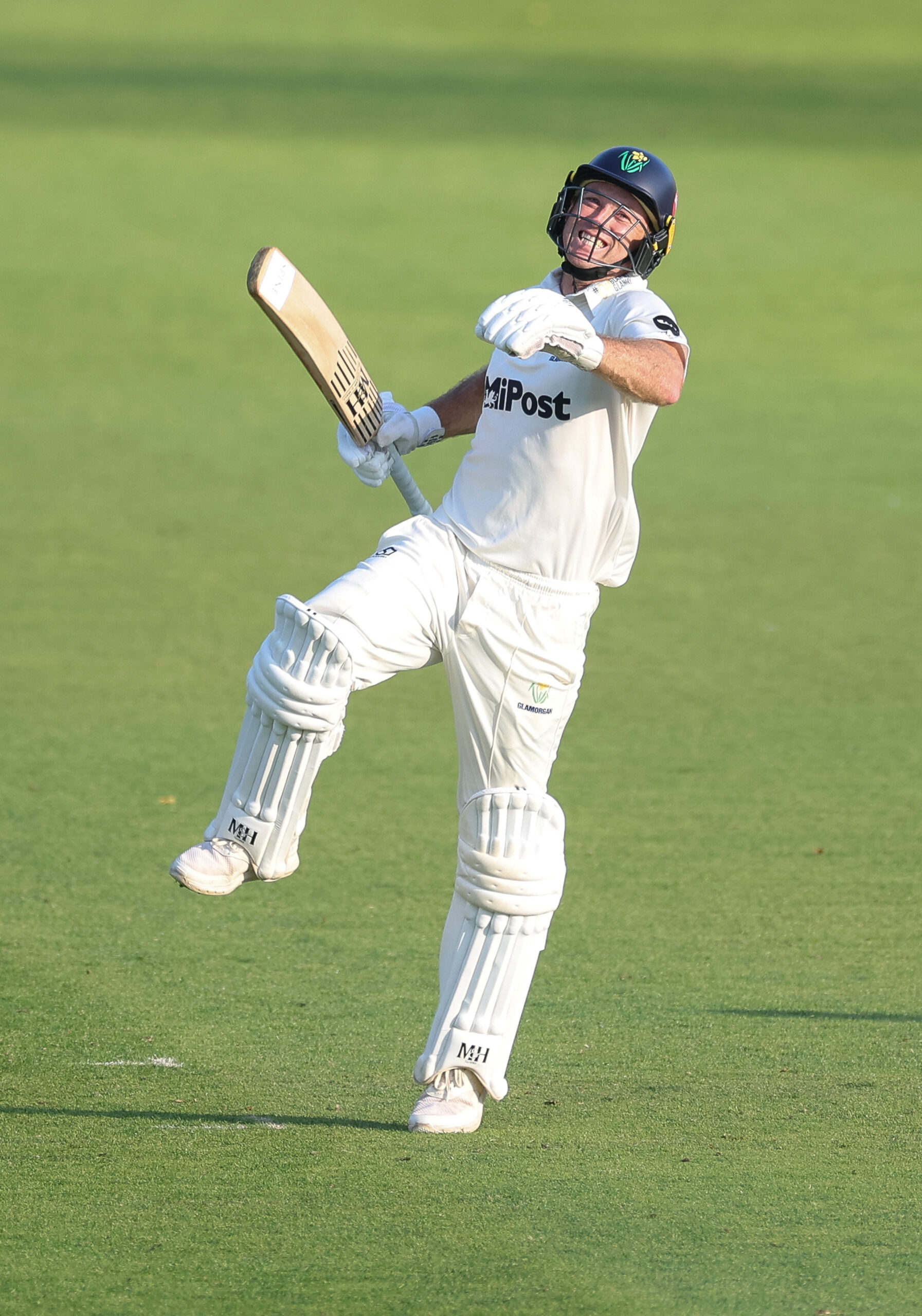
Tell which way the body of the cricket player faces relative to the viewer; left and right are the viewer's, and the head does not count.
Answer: facing the viewer and to the left of the viewer
